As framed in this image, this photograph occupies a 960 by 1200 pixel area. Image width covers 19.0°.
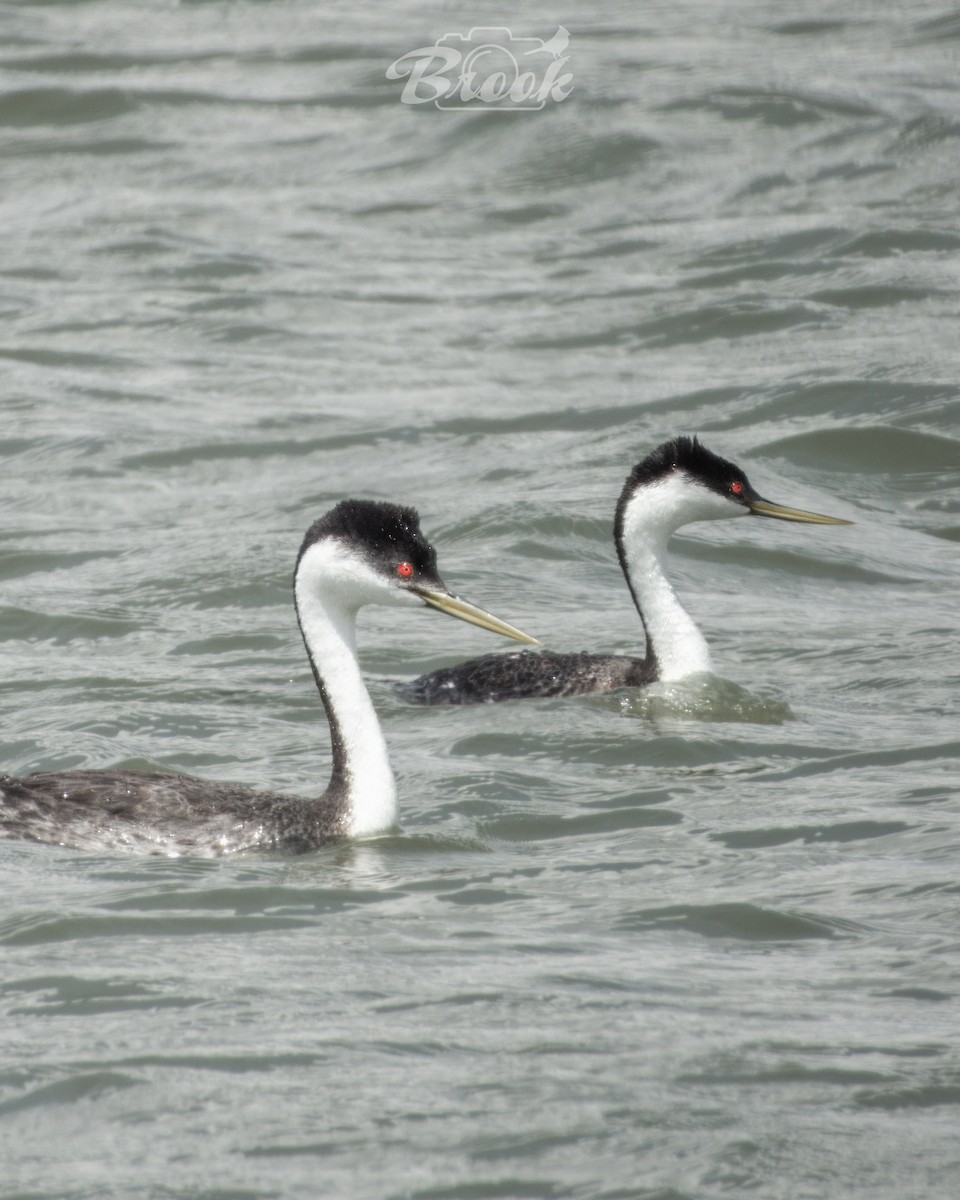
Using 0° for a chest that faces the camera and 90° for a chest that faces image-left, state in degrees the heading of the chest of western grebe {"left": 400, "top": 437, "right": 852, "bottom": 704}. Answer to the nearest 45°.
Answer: approximately 270°

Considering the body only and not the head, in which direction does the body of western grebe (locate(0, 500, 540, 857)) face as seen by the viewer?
to the viewer's right

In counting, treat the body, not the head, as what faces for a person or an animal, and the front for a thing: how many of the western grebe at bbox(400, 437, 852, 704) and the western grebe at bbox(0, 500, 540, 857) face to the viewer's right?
2

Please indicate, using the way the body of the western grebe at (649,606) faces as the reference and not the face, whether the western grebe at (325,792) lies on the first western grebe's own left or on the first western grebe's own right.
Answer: on the first western grebe's own right

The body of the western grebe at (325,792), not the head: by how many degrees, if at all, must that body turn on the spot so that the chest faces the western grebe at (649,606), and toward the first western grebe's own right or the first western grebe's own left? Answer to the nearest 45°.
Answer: approximately 45° to the first western grebe's own left
